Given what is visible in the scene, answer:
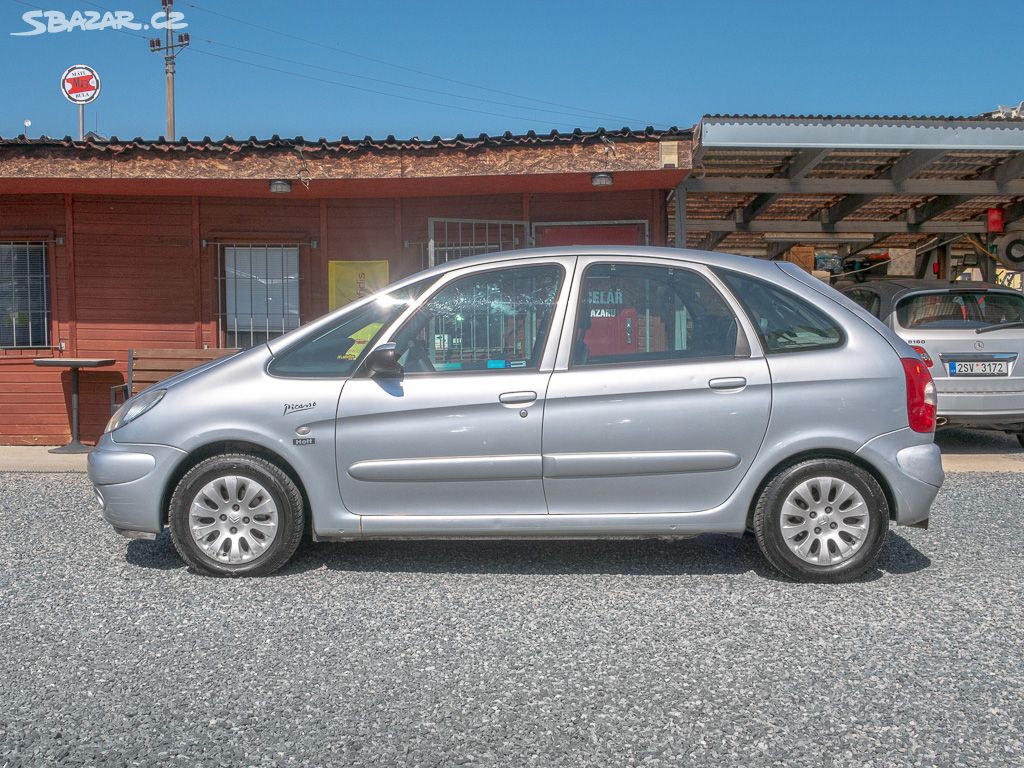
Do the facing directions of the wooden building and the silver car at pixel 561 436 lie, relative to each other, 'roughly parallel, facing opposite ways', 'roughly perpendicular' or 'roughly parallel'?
roughly perpendicular

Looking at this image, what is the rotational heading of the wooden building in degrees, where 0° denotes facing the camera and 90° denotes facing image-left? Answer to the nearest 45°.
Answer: approximately 0°

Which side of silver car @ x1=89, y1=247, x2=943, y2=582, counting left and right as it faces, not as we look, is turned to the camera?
left

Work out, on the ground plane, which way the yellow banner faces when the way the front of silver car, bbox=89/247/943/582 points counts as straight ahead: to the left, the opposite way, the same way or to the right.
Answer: to the left

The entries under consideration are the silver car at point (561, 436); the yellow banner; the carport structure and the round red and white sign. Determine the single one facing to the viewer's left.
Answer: the silver car

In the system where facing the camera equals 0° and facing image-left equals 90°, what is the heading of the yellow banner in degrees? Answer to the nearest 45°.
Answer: approximately 0°

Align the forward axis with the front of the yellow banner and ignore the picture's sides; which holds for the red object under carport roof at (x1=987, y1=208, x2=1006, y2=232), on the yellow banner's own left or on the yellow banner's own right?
on the yellow banner's own left

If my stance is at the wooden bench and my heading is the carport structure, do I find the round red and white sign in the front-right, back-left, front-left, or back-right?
back-left

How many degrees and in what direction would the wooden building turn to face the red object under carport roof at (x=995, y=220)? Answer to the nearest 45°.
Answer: approximately 90° to its left

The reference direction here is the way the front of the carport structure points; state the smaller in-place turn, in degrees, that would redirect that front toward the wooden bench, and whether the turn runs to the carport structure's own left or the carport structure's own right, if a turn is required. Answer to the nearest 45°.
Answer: approximately 45° to the carport structure's own right
